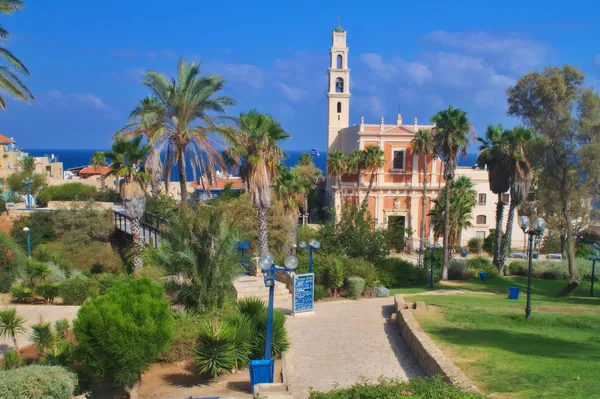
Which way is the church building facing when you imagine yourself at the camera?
facing the viewer

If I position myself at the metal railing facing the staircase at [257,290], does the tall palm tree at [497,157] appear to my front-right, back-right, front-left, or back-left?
front-left

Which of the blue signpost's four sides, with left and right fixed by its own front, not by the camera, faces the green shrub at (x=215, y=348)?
front

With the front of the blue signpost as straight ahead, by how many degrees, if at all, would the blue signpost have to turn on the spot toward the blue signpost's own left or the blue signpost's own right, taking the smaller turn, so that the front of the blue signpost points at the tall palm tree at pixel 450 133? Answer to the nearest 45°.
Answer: approximately 135° to the blue signpost's own left

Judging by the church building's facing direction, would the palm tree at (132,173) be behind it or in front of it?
in front

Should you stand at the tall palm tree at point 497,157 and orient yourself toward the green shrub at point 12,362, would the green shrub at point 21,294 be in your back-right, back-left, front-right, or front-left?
front-right

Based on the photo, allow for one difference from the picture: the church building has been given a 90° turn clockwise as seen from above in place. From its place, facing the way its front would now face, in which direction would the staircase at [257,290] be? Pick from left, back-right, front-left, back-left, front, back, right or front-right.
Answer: left

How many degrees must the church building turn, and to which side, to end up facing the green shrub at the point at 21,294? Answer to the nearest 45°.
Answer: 0° — it already faces it

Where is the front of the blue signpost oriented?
toward the camera

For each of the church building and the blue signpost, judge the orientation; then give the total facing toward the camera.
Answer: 2

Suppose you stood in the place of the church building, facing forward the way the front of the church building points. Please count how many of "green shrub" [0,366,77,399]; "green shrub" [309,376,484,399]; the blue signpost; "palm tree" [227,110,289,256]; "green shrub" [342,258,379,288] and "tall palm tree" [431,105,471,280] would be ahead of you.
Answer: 6

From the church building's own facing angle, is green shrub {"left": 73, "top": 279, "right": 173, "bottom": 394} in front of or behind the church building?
in front

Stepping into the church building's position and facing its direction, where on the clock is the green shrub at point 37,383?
The green shrub is roughly at 12 o'clock from the church building.

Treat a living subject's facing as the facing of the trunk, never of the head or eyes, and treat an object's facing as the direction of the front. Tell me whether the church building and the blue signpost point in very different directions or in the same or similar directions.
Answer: same or similar directions

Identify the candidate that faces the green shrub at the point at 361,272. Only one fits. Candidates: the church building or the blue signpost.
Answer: the church building

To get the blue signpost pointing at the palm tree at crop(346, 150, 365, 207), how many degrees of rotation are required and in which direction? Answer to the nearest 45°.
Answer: approximately 180°
